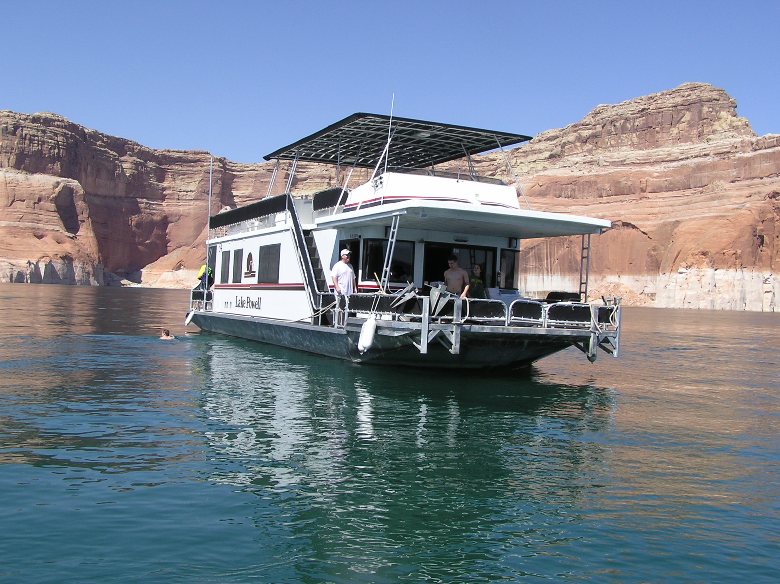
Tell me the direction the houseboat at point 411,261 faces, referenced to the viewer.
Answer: facing the viewer and to the right of the viewer
